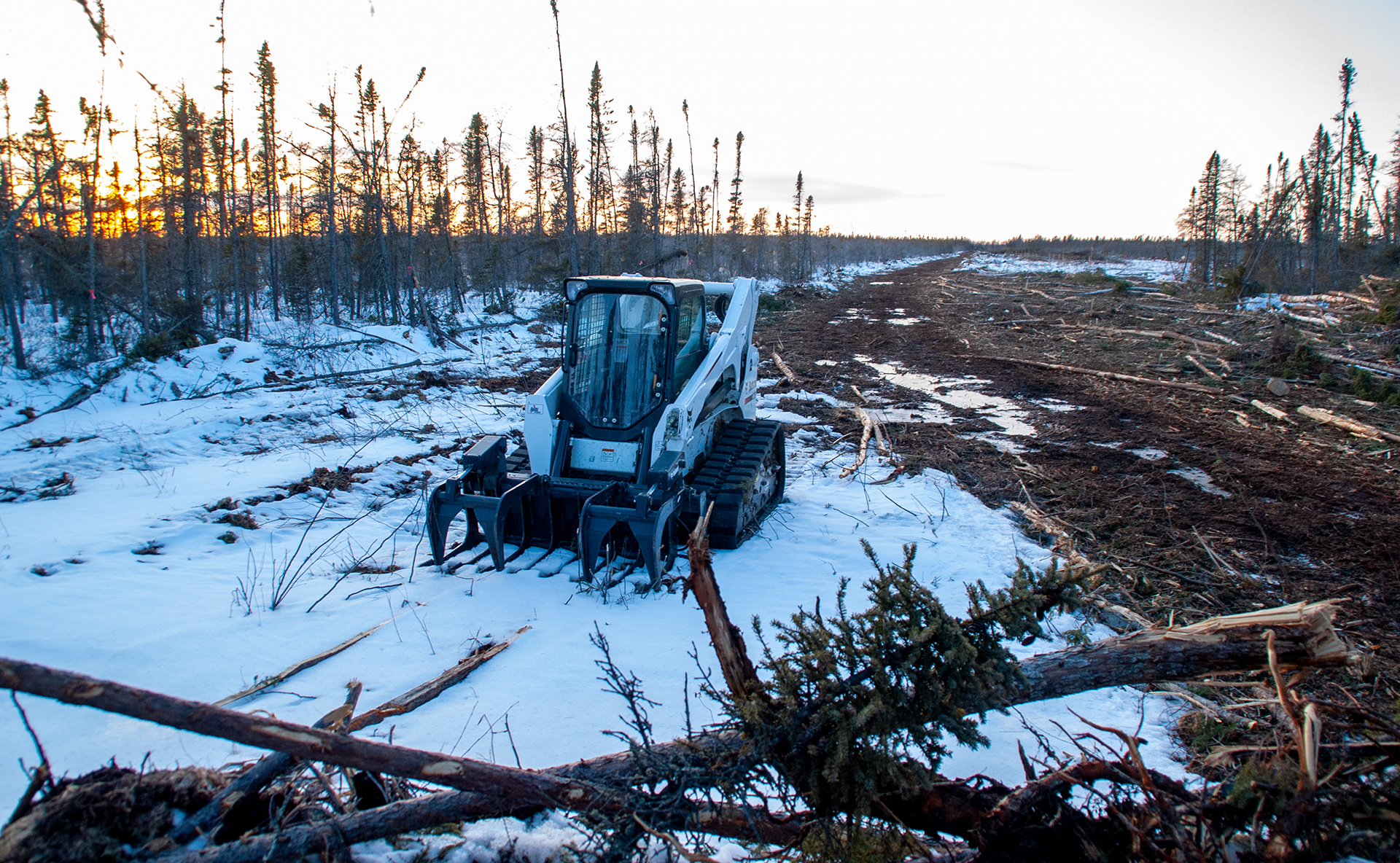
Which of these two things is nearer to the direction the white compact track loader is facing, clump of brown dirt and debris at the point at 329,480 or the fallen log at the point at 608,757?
the fallen log

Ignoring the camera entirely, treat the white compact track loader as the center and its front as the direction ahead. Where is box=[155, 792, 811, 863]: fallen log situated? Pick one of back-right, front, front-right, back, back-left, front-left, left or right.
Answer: front-left

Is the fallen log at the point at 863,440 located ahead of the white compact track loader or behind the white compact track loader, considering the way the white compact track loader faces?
behind

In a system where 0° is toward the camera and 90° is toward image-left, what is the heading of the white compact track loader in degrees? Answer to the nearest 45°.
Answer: approximately 45°

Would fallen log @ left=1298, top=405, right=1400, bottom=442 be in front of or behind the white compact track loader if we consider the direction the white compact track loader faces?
behind

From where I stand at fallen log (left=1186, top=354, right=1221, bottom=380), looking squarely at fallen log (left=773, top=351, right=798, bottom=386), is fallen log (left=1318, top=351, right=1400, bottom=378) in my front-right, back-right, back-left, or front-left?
back-left
